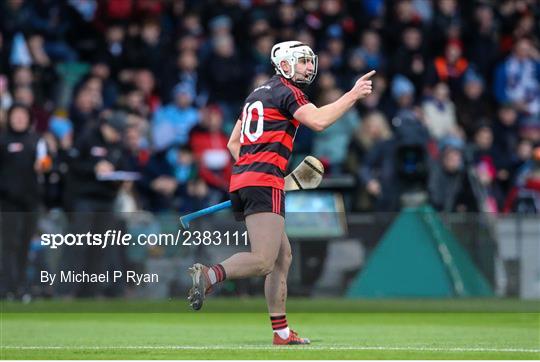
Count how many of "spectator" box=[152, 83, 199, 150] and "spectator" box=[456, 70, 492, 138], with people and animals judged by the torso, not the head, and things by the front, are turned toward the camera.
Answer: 2

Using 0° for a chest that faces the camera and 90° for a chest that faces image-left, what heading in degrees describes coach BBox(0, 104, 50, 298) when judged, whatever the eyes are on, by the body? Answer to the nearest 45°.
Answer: approximately 0°

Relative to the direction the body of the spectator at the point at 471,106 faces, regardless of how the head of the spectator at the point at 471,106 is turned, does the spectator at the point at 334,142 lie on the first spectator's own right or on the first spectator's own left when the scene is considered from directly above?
on the first spectator's own right

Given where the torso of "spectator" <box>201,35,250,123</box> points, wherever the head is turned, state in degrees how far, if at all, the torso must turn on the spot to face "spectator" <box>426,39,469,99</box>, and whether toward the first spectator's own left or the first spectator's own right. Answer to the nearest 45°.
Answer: approximately 90° to the first spectator's own left

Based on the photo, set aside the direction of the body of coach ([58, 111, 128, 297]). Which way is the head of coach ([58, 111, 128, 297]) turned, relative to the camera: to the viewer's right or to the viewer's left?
to the viewer's right

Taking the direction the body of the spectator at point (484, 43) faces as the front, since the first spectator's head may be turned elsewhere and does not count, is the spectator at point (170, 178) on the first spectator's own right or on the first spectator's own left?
on the first spectator's own right

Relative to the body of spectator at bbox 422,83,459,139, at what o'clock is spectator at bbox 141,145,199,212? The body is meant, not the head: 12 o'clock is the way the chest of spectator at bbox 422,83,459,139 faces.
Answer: spectator at bbox 141,145,199,212 is roughly at 2 o'clock from spectator at bbox 422,83,459,139.

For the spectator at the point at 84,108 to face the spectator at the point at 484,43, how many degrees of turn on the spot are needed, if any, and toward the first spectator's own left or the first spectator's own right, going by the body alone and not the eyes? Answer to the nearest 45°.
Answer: approximately 90° to the first spectator's own left

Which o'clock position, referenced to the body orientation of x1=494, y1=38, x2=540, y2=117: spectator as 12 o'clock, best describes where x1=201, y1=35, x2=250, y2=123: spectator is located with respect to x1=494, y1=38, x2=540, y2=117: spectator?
x1=201, y1=35, x2=250, y2=123: spectator is roughly at 2 o'clock from x1=494, y1=38, x2=540, y2=117: spectator.
